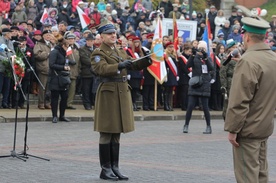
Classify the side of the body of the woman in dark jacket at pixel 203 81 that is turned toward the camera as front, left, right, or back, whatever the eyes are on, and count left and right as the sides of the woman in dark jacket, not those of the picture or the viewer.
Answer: front

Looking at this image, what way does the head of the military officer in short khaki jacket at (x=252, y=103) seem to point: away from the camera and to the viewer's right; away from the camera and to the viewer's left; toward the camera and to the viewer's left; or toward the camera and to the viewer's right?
away from the camera and to the viewer's left

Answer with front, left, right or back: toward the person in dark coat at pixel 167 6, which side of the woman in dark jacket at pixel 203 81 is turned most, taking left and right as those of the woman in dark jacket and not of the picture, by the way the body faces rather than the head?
back

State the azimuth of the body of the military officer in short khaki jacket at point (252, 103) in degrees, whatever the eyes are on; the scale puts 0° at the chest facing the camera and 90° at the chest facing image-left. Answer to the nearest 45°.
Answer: approximately 135°

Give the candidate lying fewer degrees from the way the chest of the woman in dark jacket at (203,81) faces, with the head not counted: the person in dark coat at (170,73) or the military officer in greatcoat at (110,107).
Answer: the military officer in greatcoat

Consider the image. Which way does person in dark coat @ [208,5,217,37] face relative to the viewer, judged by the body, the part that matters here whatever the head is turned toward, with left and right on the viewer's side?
facing the viewer
